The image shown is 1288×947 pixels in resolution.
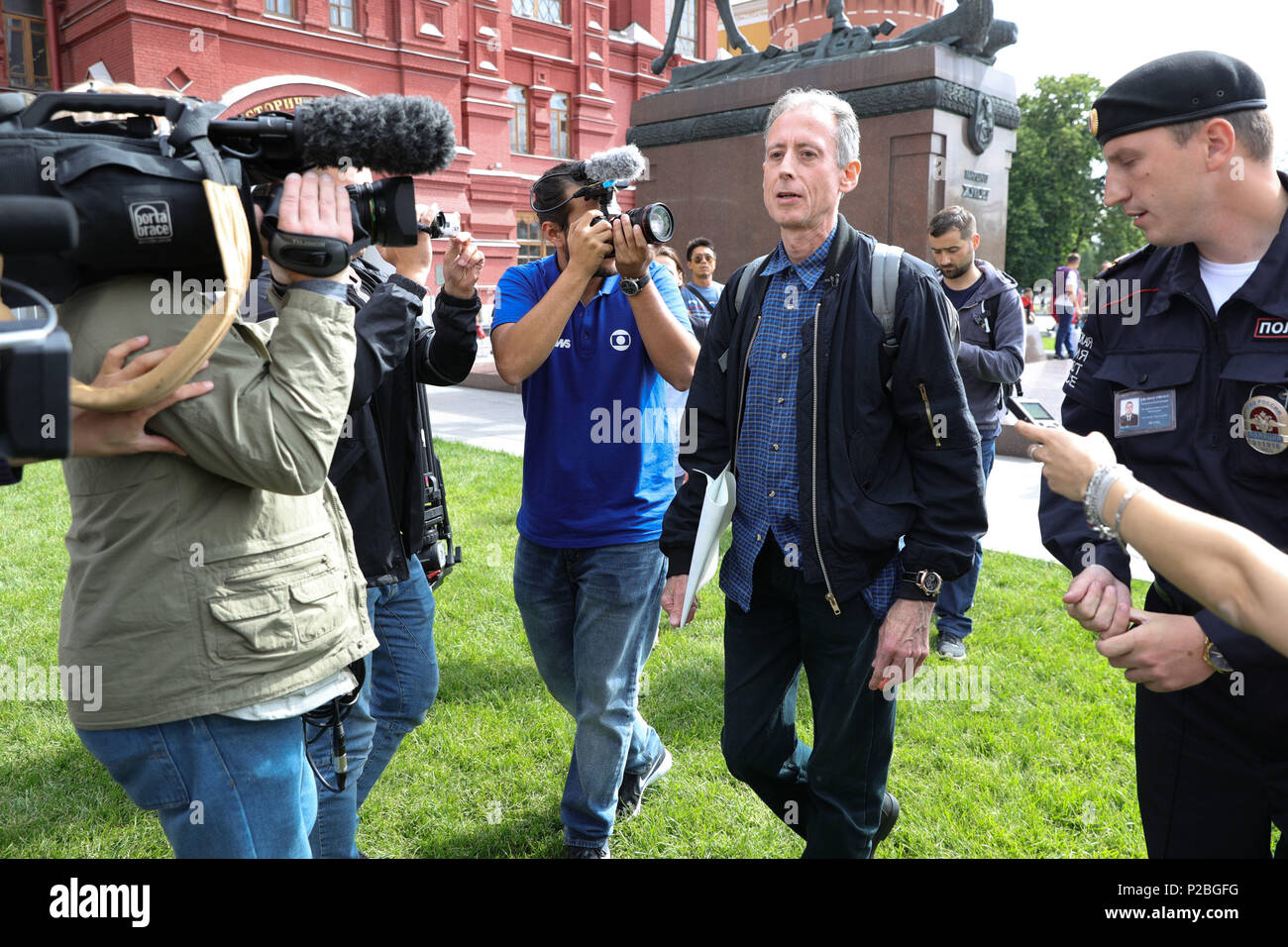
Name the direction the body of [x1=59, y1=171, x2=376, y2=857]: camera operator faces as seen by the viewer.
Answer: to the viewer's right

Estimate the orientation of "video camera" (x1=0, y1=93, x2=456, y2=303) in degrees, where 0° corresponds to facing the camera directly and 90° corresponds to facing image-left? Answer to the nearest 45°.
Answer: approximately 270°

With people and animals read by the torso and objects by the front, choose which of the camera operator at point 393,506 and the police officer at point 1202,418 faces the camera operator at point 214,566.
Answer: the police officer

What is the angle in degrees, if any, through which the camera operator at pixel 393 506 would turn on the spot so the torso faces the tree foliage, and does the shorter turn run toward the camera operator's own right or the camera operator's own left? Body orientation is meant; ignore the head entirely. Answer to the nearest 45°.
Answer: approximately 45° to the camera operator's own left

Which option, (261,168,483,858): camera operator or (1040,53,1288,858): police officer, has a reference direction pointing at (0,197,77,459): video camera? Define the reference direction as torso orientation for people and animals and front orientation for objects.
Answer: the police officer

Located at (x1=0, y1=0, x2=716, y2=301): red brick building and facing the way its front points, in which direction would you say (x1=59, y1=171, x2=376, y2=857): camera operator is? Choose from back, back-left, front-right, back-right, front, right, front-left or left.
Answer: front-right

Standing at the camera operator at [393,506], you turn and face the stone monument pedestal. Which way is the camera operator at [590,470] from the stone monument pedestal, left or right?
right

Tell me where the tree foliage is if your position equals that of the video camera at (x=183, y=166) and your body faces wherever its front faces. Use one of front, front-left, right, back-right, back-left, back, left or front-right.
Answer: front-left

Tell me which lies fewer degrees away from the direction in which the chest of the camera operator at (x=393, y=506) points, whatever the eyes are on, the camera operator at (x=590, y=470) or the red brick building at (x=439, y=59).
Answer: the camera operator

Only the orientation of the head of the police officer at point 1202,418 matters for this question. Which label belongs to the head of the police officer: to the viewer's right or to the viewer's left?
to the viewer's left

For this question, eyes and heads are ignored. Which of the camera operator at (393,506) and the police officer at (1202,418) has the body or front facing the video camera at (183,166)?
the police officer

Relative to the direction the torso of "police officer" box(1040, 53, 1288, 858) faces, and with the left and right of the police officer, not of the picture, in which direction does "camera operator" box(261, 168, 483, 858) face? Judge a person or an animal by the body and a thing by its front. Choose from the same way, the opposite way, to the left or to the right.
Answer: the opposite way

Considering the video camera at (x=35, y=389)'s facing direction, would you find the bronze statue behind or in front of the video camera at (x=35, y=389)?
in front
